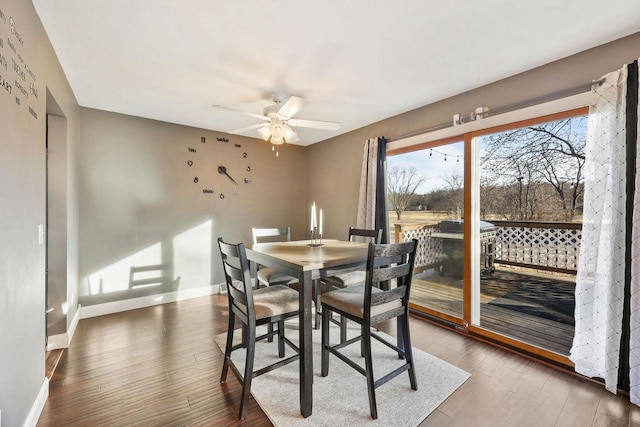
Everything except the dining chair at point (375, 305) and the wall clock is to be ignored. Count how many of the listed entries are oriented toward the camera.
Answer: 1

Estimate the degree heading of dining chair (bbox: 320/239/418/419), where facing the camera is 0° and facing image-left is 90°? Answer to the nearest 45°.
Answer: approximately 135°

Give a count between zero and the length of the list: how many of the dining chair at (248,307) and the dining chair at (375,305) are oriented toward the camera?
0

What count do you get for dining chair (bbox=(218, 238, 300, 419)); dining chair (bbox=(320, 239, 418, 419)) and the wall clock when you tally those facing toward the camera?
1

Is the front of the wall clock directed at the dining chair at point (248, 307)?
yes

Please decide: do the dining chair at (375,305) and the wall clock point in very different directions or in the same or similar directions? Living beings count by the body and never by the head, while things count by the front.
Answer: very different directions

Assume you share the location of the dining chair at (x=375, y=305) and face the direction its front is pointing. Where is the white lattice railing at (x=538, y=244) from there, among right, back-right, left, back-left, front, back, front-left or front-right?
right

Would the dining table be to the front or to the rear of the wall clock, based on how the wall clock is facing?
to the front

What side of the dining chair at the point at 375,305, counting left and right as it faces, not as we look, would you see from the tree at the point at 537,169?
right

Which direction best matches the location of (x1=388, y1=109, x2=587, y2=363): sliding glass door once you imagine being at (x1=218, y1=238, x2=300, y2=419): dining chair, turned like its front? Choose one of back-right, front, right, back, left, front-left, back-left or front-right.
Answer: front-right

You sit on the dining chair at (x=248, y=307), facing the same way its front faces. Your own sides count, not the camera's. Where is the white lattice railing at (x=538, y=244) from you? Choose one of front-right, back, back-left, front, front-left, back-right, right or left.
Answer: front-right

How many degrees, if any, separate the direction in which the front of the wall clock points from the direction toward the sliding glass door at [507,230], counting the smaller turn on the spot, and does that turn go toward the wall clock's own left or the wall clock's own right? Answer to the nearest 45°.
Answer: approximately 45° to the wall clock's own left

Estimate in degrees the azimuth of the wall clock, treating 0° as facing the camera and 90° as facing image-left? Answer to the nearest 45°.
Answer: approximately 0°

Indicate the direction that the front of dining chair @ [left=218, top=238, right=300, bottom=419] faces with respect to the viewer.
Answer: facing away from the viewer and to the right of the viewer
